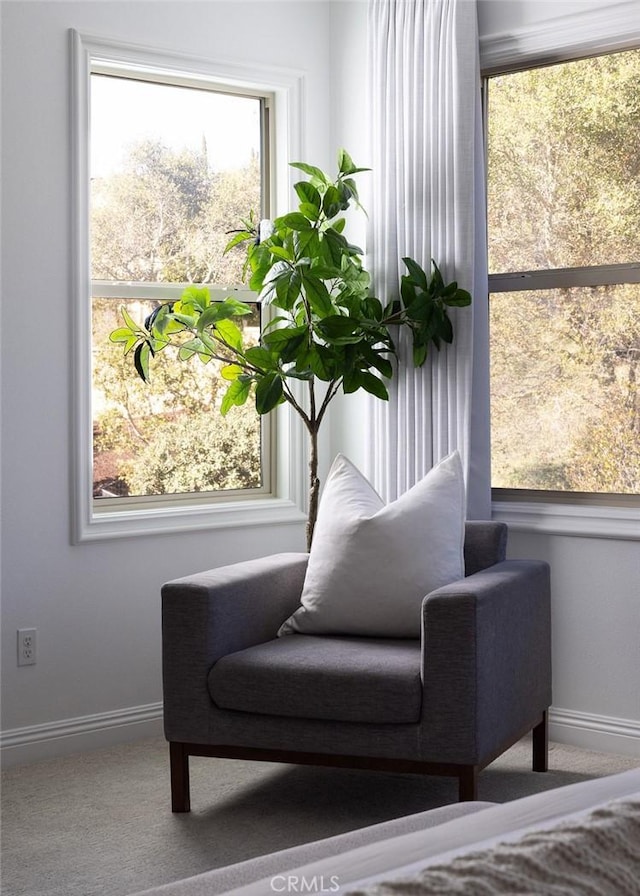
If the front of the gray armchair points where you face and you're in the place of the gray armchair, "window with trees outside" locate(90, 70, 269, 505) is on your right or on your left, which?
on your right

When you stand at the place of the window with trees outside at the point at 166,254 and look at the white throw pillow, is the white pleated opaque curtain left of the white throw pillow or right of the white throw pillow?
left

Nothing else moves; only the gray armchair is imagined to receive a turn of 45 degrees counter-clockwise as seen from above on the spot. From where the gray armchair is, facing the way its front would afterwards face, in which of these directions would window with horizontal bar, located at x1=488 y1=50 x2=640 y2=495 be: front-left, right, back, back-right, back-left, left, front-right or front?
back-left

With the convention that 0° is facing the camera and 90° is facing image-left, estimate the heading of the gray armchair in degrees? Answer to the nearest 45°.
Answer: approximately 45°
